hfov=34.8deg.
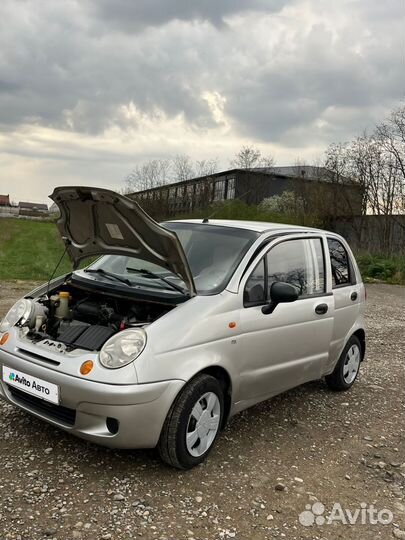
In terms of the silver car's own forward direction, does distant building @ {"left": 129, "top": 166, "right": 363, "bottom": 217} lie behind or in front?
behind

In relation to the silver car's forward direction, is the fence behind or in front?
behind

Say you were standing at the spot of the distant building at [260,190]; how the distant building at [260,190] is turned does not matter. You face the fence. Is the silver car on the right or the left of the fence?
right

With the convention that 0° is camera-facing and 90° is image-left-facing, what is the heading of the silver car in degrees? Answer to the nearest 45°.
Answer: approximately 45°
